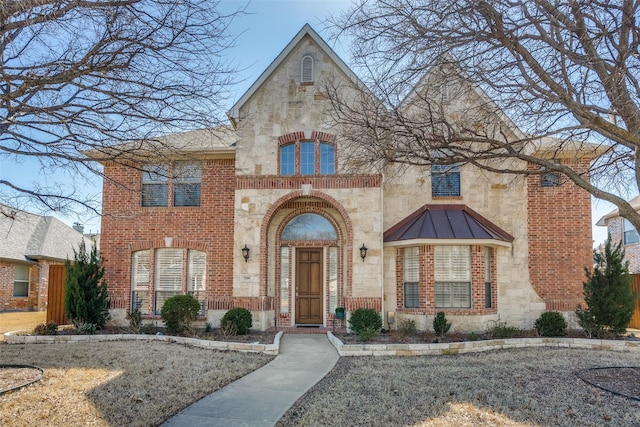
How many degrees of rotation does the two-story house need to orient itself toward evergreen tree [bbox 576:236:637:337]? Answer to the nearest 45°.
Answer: approximately 90° to its left

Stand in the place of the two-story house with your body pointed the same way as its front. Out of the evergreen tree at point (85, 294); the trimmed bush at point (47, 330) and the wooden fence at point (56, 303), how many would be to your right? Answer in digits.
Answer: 3

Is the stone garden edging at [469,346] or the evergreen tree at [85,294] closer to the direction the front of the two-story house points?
the stone garden edging

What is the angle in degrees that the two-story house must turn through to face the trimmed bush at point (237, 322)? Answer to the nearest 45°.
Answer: approximately 45° to its right

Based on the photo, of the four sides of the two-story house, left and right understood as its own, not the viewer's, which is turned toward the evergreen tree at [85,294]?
right

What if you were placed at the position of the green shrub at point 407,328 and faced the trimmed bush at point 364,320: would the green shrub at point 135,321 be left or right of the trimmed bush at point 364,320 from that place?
right

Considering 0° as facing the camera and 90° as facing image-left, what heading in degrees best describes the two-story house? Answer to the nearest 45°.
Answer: approximately 0°

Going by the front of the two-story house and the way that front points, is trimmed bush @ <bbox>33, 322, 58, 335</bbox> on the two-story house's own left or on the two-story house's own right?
on the two-story house's own right
